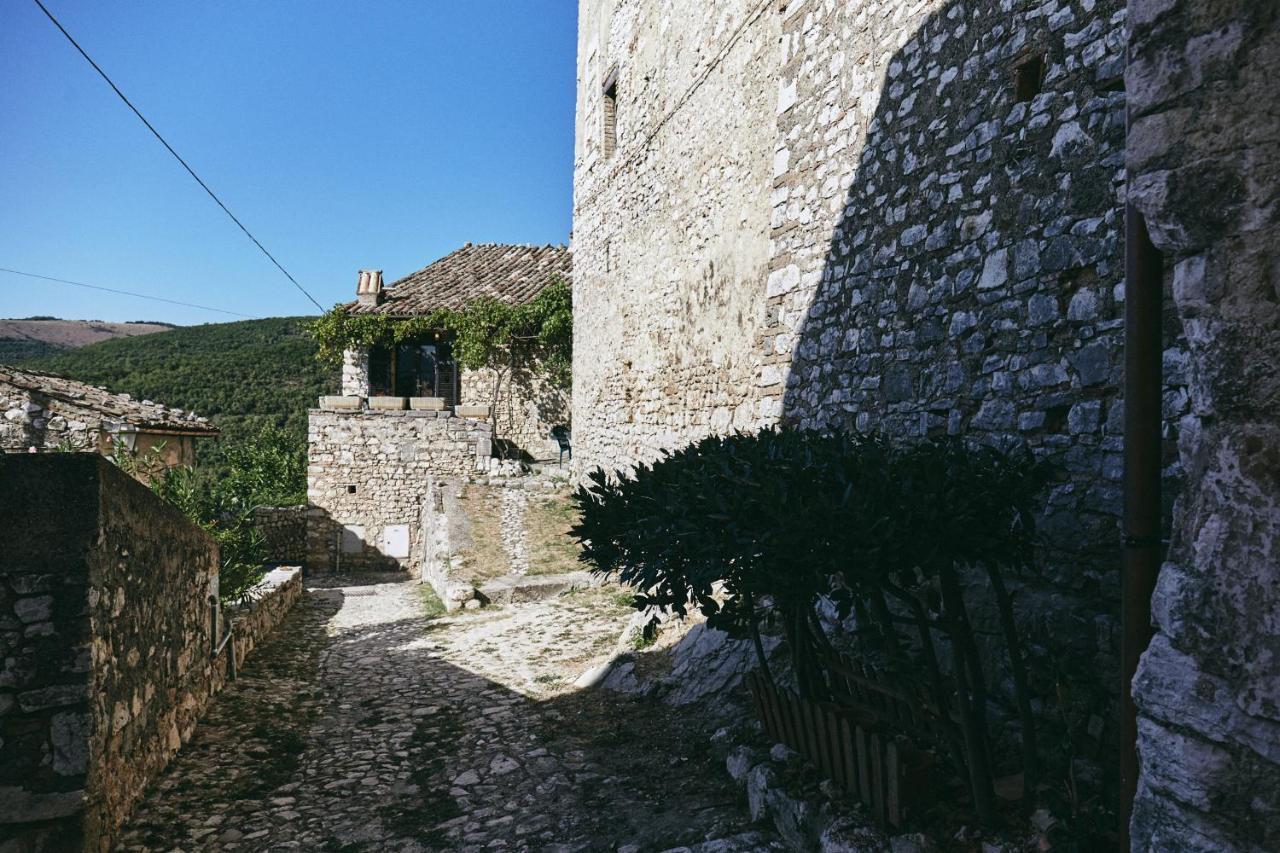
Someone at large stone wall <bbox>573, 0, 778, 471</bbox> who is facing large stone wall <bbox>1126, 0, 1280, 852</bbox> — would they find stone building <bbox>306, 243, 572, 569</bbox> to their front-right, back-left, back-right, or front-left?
back-right

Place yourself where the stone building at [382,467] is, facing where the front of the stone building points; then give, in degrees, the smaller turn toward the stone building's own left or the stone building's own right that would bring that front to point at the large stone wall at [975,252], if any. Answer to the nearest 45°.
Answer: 0° — it already faces it

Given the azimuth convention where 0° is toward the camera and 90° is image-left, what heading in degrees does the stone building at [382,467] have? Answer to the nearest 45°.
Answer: approximately 0°

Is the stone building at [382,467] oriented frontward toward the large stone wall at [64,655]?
yes

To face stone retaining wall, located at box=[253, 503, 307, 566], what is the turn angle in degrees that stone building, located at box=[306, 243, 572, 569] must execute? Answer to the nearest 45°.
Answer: approximately 90° to its right
